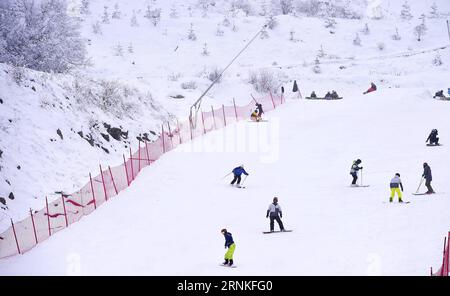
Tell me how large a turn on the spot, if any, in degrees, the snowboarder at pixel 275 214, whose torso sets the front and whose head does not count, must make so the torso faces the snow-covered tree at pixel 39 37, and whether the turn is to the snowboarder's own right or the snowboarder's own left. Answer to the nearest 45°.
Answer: approximately 135° to the snowboarder's own right

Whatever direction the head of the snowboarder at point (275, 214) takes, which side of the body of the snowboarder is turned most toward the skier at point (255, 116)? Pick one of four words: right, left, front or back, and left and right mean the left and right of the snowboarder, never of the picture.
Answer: back

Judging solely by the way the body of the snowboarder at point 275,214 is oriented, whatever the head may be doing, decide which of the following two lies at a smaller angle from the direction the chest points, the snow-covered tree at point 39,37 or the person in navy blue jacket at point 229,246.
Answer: the person in navy blue jacket

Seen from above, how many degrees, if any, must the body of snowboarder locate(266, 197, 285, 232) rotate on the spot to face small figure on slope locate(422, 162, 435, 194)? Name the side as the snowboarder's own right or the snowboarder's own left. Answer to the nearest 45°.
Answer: approximately 135° to the snowboarder's own left

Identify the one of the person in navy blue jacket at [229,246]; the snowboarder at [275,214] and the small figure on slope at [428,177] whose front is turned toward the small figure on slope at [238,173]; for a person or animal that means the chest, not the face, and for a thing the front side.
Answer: the small figure on slope at [428,177]
